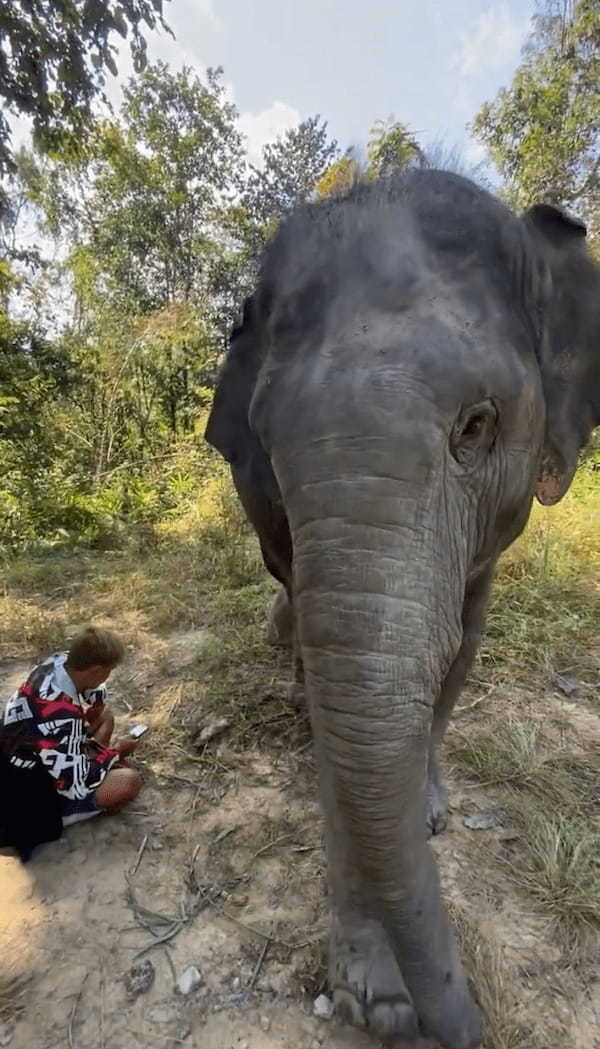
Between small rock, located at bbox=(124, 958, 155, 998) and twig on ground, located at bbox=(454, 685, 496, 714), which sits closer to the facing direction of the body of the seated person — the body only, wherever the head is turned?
the twig on ground

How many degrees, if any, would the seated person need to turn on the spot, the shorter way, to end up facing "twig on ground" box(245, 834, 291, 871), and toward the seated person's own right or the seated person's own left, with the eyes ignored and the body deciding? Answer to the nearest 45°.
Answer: approximately 45° to the seated person's own right

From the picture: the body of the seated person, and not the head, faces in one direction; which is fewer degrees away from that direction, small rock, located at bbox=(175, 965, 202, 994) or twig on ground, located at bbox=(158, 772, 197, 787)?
the twig on ground

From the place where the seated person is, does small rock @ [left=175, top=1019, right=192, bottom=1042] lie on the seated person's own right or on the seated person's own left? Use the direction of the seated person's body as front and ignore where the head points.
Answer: on the seated person's own right

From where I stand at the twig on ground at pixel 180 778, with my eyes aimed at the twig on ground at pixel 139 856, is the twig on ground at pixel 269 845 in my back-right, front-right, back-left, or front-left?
front-left

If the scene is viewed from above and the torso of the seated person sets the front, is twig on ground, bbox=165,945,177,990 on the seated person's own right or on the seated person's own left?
on the seated person's own right

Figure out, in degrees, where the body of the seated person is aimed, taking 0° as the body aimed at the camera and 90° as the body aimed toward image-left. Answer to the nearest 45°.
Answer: approximately 270°

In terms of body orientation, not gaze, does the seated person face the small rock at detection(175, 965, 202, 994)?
no

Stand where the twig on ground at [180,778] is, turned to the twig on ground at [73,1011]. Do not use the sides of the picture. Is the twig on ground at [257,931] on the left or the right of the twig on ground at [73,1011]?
left

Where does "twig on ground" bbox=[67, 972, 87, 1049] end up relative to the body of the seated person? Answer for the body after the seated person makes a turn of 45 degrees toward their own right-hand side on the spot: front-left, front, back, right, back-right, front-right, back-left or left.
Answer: front-right

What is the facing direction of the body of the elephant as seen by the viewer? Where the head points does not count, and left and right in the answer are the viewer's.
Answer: facing the viewer
